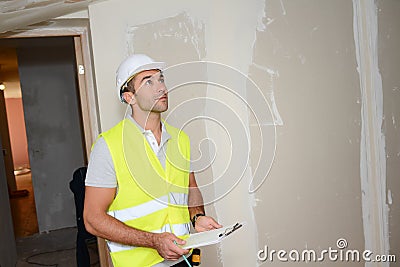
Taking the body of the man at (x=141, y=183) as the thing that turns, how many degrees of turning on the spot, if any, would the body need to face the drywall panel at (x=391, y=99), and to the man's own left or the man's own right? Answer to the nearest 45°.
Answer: approximately 90° to the man's own left

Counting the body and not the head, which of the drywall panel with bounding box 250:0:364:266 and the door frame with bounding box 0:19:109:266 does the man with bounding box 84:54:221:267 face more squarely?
the drywall panel

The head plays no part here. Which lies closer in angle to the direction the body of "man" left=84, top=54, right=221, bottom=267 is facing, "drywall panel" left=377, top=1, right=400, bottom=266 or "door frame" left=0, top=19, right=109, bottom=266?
the drywall panel

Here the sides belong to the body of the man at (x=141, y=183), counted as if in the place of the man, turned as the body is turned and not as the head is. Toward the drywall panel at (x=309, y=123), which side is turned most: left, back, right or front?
left

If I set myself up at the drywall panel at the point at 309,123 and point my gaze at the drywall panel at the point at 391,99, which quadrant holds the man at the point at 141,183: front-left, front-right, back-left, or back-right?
back-right

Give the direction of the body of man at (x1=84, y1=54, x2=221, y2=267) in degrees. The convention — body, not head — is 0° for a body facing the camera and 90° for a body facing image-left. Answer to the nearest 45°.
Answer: approximately 315°

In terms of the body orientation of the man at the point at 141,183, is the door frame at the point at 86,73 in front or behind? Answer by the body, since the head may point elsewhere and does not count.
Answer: behind
